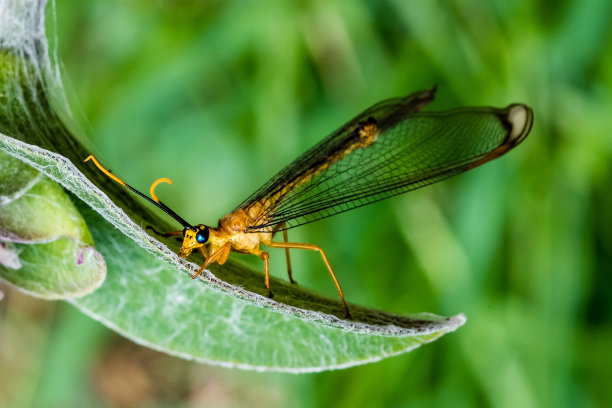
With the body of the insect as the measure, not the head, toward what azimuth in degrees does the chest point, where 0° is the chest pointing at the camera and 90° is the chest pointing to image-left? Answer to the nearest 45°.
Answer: approximately 90°

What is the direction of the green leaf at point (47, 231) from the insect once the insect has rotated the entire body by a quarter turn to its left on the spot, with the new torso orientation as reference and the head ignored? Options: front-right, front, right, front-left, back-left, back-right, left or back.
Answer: front-right
